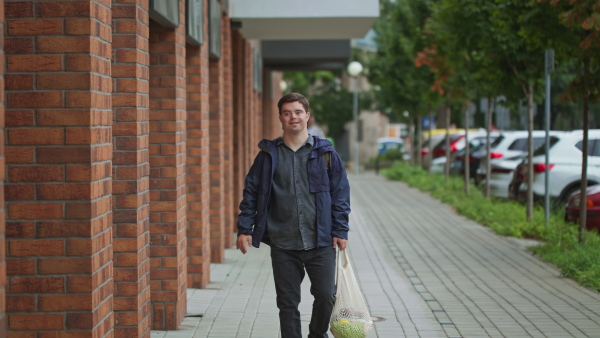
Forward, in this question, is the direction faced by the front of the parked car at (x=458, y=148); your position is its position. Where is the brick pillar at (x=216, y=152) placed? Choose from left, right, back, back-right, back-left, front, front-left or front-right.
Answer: back-right

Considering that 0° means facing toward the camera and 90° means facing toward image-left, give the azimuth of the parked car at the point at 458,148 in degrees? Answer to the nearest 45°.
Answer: approximately 225°

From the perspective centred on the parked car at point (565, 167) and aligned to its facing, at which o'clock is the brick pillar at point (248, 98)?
The brick pillar is roughly at 7 o'clock from the parked car.

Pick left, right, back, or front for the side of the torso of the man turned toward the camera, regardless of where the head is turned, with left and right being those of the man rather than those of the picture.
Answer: front

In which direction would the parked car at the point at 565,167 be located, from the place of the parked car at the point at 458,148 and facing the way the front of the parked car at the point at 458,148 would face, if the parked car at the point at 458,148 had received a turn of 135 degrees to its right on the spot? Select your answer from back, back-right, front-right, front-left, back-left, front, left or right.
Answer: front

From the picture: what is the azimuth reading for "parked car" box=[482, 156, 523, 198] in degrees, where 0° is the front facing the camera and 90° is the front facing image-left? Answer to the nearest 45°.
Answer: approximately 225°

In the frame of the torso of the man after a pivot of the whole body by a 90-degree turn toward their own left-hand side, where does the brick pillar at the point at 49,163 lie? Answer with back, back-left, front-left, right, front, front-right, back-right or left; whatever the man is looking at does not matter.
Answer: back-right

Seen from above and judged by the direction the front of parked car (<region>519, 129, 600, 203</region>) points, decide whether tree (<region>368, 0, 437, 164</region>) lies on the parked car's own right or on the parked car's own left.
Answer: on the parked car's own left

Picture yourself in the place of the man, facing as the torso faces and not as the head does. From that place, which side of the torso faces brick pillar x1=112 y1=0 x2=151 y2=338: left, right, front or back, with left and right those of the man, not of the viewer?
right
